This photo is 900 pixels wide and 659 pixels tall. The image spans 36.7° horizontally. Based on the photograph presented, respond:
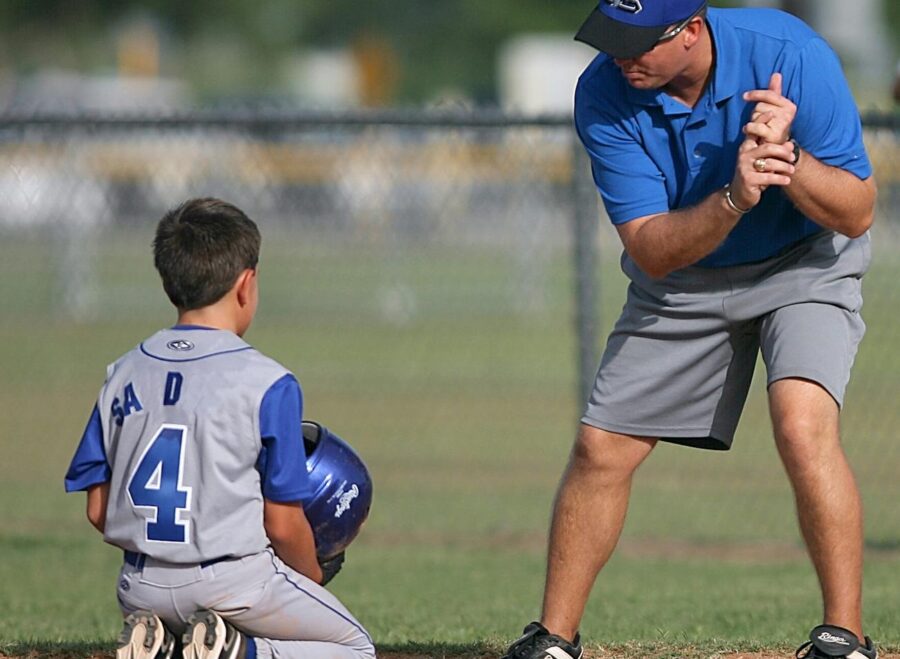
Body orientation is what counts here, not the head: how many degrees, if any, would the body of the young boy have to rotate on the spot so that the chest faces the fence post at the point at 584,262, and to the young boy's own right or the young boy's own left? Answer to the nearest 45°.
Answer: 0° — they already face it

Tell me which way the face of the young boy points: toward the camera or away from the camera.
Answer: away from the camera

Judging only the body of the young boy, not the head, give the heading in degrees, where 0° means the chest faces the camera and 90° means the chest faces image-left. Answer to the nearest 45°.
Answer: approximately 225°
